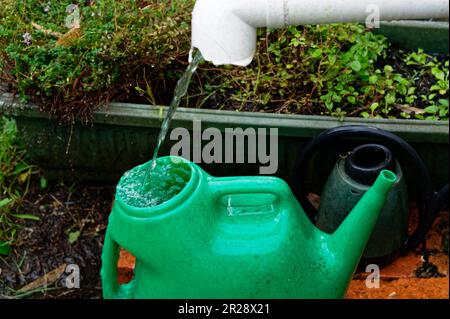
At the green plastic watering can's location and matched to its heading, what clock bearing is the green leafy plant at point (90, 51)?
The green leafy plant is roughly at 8 o'clock from the green plastic watering can.

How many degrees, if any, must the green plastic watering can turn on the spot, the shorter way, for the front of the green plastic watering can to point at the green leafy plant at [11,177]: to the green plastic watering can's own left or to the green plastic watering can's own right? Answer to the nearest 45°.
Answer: approximately 135° to the green plastic watering can's own left

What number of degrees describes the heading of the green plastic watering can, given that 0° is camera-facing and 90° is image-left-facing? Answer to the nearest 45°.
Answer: approximately 270°

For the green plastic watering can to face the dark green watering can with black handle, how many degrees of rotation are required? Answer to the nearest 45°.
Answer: approximately 45° to its left

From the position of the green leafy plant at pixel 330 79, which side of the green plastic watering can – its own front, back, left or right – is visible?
left
